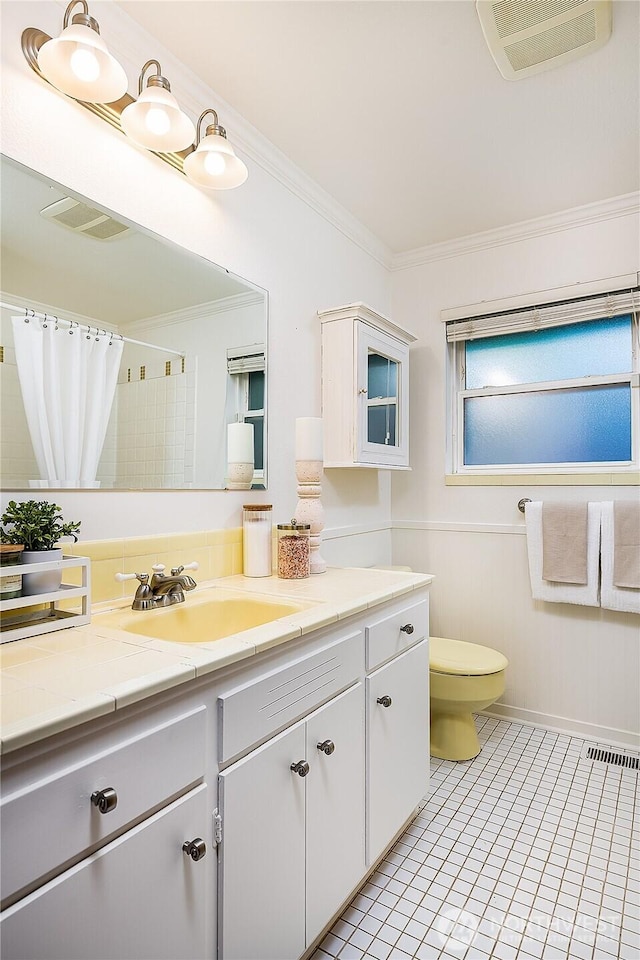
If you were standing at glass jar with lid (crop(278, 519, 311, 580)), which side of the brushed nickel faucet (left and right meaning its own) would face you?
left

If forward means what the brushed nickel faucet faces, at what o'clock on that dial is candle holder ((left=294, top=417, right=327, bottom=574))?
The candle holder is roughly at 9 o'clock from the brushed nickel faucet.

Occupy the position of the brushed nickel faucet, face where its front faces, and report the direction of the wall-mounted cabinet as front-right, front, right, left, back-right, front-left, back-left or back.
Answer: left

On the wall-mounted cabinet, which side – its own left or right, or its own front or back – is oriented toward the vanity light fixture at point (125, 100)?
right

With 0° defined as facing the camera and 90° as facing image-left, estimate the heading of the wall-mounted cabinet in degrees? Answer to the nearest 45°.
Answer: approximately 315°

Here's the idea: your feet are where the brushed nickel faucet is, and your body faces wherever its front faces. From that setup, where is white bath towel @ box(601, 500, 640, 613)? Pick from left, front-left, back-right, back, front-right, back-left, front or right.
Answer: front-left

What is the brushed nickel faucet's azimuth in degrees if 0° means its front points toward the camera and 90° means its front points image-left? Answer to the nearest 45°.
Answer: approximately 315°

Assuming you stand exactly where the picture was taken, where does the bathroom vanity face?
facing the viewer and to the right of the viewer
